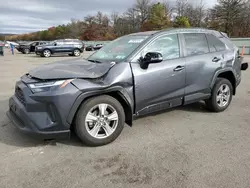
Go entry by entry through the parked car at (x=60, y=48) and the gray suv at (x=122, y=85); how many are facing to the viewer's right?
0

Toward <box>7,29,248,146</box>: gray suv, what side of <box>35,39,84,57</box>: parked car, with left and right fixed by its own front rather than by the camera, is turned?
left

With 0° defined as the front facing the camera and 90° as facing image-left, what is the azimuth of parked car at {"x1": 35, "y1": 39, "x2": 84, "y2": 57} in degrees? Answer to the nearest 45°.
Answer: approximately 90°
